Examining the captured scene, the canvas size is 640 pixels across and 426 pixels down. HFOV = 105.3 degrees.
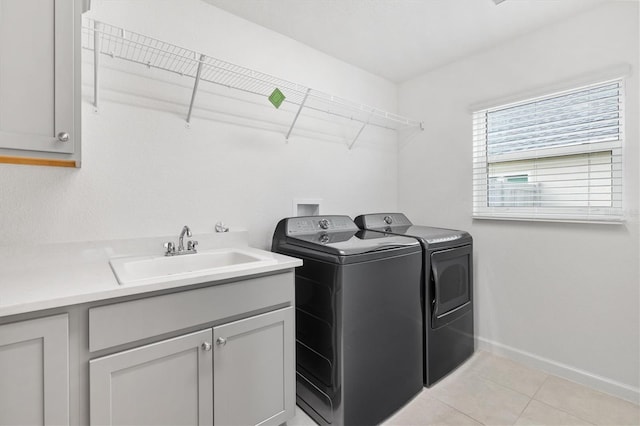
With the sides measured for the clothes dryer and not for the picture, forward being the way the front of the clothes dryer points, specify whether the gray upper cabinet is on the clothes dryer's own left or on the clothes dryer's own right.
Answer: on the clothes dryer's own right

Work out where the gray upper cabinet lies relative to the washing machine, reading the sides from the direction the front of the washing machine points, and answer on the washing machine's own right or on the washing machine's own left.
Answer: on the washing machine's own right

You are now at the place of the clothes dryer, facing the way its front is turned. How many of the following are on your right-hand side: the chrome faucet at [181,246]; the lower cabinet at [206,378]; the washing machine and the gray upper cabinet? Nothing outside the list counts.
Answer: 4

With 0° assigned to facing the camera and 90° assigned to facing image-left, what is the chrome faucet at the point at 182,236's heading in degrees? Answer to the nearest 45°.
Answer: approximately 315°

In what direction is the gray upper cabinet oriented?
toward the camera

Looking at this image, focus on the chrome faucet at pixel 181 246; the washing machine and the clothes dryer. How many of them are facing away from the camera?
0

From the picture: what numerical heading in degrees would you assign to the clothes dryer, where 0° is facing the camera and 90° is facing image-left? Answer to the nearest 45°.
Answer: approximately 315°

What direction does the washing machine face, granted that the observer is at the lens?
facing the viewer and to the right of the viewer

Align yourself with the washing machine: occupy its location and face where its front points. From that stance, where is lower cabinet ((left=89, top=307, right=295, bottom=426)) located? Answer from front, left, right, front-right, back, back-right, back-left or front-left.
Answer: right
